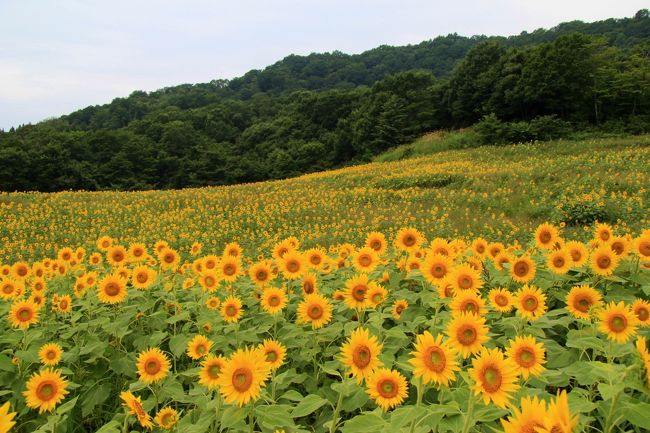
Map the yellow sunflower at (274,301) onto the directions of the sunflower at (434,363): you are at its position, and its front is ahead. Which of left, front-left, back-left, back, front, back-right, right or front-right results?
back-right

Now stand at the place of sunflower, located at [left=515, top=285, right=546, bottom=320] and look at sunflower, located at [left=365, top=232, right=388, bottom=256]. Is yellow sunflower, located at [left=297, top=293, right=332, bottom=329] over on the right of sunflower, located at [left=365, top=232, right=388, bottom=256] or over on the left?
left

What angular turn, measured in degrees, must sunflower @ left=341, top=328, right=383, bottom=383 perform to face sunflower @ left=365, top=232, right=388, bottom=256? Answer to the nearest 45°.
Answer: approximately 180°

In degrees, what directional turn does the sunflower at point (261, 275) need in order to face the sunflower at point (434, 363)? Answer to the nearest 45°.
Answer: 0° — it already faces it

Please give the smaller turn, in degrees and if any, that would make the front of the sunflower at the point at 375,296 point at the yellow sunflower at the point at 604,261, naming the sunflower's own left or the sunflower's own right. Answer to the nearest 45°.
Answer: approximately 90° to the sunflower's own left

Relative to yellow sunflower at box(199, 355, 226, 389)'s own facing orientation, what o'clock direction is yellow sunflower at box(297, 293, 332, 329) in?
yellow sunflower at box(297, 293, 332, 329) is roughly at 8 o'clock from yellow sunflower at box(199, 355, 226, 389).

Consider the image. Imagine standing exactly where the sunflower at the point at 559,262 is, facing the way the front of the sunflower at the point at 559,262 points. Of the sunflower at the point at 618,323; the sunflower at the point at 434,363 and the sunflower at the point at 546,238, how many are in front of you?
2
